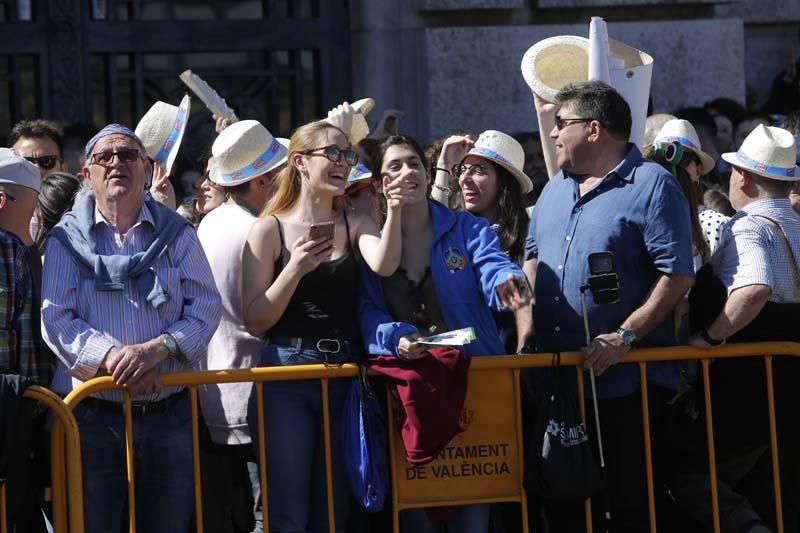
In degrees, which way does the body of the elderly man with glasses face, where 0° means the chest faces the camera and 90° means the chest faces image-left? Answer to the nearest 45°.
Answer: approximately 0°

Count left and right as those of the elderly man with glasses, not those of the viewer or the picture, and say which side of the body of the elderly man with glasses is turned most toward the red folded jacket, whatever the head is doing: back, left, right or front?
left

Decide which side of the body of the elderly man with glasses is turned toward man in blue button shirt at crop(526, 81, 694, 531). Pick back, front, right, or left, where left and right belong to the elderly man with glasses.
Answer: left

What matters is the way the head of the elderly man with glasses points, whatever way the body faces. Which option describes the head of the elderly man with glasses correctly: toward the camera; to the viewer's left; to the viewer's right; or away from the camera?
toward the camera

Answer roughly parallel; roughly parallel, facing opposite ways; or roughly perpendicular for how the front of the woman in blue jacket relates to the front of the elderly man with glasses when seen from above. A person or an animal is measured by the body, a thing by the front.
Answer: roughly parallel

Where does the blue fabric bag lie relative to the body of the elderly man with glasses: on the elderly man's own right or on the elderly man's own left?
on the elderly man's own left

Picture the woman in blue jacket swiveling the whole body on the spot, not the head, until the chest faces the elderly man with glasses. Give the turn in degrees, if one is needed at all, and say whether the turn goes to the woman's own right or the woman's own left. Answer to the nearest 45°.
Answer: approximately 90° to the woman's own right

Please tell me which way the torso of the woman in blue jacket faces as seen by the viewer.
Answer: toward the camera

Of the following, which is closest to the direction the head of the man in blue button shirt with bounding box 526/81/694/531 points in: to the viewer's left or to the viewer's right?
to the viewer's left

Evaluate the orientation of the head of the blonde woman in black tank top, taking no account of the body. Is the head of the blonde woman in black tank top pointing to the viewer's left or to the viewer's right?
to the viewer's right

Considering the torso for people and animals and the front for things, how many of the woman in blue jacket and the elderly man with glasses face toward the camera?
2

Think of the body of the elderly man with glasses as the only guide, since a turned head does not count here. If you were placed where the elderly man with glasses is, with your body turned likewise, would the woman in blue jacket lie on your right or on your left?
on your left

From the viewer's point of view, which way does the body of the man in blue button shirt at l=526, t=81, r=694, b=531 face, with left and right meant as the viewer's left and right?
facing the viewer and to the left of the viewer
